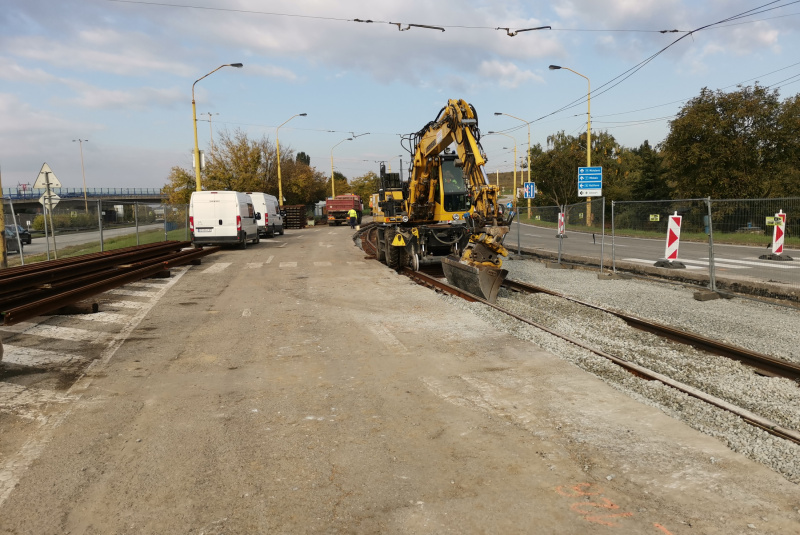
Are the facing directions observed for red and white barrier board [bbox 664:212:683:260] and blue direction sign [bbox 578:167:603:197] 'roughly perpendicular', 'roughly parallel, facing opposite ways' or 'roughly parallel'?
roughly parallel

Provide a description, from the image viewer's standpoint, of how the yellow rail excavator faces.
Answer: facing the viewer and to the right of the viewer

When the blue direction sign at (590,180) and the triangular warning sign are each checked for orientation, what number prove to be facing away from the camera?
1

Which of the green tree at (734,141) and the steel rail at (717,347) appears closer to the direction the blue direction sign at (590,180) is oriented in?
the steel rail

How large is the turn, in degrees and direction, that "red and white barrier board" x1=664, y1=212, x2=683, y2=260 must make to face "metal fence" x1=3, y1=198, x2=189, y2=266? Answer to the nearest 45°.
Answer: approximately 90° to its right

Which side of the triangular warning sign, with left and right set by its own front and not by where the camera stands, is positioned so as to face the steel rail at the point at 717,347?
back

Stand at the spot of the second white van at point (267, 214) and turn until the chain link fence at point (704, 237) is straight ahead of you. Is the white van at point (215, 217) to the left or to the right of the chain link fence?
right

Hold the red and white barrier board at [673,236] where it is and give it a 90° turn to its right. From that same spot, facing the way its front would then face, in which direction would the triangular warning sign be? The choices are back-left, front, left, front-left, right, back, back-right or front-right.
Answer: front

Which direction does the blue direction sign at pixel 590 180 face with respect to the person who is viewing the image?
facing the viewer

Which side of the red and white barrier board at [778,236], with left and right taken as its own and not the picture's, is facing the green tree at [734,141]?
back

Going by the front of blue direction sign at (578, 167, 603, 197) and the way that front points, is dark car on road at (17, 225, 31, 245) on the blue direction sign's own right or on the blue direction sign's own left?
on the blue direction sign's own right

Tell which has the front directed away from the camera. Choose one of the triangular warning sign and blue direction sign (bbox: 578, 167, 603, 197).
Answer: the triangular warning sign

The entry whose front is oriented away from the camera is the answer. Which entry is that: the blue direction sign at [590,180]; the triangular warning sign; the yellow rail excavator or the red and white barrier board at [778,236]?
the triangular warning sign

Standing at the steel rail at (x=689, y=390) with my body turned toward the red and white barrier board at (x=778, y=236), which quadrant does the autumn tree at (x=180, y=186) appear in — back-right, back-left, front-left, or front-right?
front-left

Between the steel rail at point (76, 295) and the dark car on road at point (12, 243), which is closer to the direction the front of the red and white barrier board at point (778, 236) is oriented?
the steel rail

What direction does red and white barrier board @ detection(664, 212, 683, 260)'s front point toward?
toward the camera
